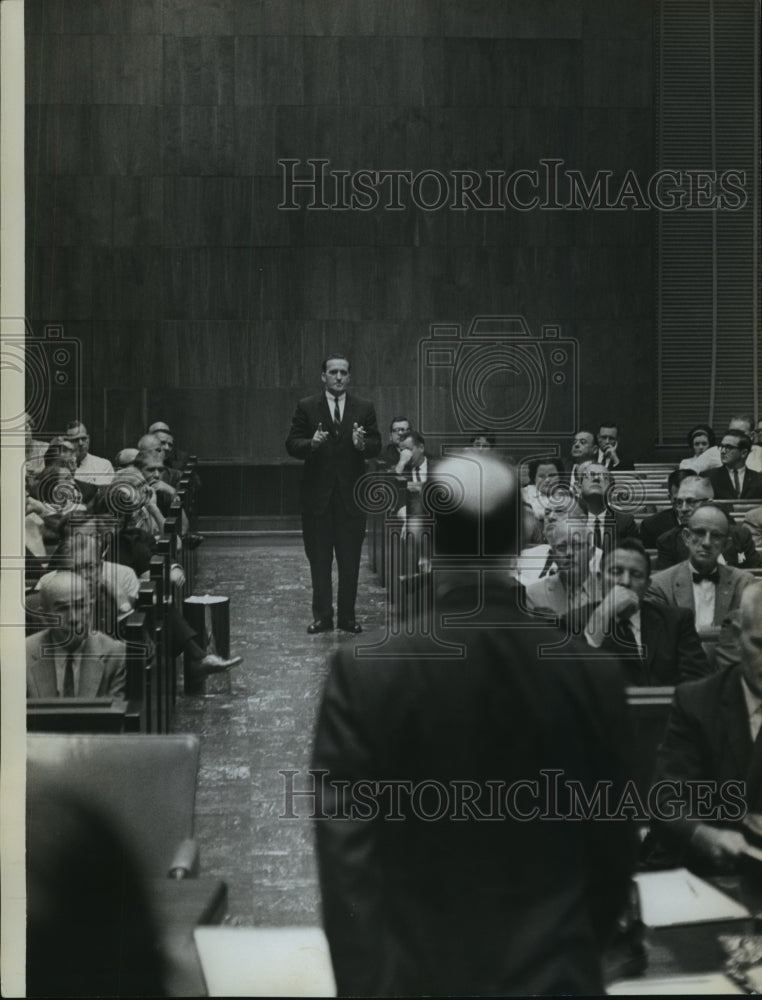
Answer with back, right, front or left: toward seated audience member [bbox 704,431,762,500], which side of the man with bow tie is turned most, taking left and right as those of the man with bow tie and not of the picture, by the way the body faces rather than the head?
back

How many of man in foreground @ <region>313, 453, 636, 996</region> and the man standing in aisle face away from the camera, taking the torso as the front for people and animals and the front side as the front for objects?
1

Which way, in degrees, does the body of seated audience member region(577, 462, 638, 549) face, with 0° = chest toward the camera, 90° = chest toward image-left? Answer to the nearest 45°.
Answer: approximately 0°
